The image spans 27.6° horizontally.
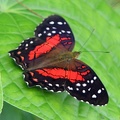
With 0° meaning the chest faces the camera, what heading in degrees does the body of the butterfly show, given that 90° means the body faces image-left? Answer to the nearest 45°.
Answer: approximately 270°
